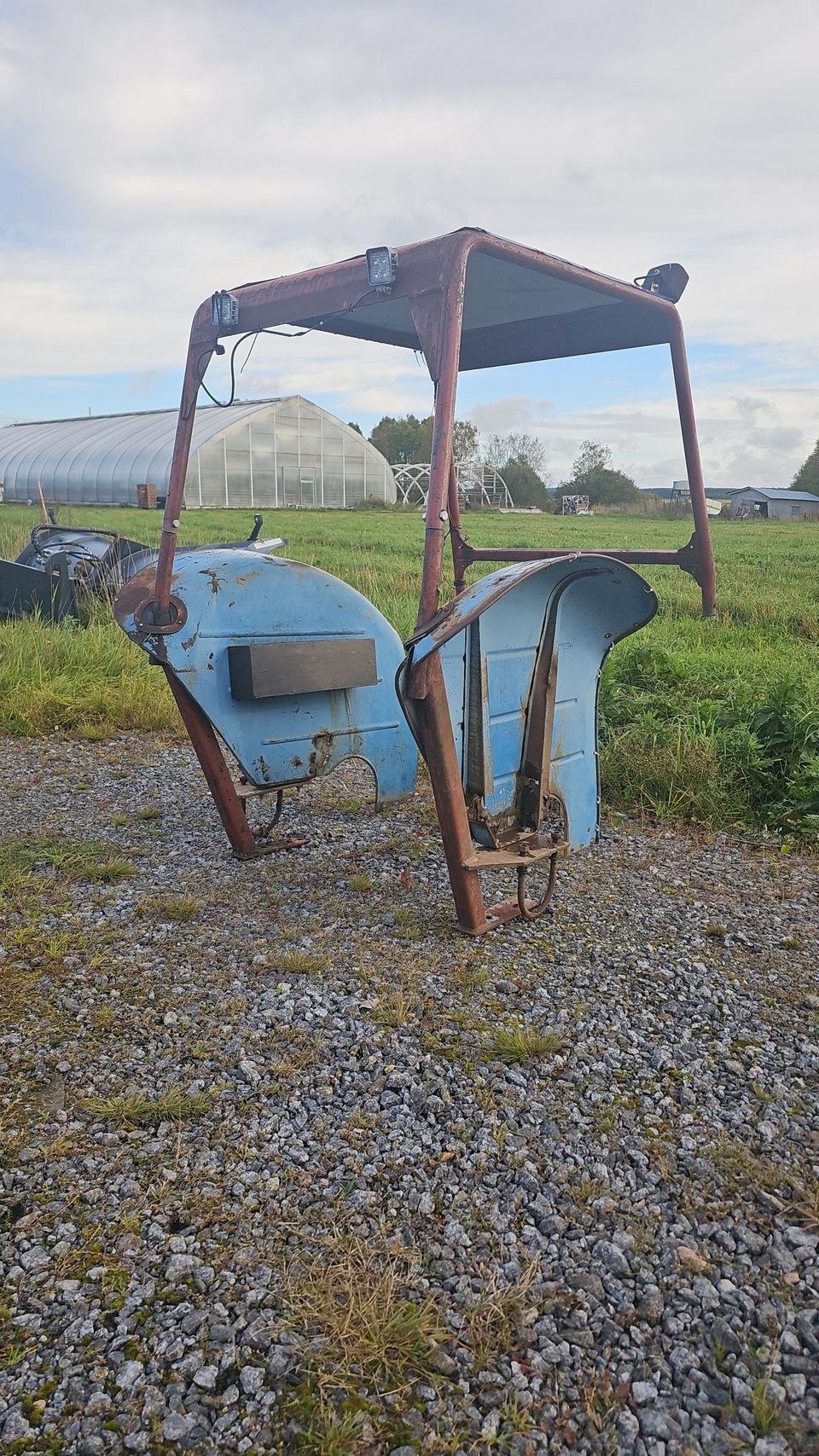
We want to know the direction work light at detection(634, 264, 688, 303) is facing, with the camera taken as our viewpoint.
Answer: facing away from the viewer and to the right of the viewer

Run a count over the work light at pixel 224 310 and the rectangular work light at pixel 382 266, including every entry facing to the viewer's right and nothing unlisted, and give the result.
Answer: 0

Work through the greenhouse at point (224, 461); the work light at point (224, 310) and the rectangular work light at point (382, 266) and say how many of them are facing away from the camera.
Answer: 0

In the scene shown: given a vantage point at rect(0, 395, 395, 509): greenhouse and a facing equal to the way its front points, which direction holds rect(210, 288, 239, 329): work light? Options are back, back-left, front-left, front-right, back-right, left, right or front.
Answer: front-right

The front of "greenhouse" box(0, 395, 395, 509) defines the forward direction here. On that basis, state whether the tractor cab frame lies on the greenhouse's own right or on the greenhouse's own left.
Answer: on the greenhouse's own right

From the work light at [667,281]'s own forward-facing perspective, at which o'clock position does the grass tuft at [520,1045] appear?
The grass tuft is roughly at 5 o'clock from the work light.

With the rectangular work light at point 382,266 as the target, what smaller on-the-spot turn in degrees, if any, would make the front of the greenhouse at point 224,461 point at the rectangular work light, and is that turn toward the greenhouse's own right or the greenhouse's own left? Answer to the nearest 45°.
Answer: approximately 45° to the greenhouse's own right

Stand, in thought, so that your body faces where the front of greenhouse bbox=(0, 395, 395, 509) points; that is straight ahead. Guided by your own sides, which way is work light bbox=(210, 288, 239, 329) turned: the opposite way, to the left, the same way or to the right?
to the right

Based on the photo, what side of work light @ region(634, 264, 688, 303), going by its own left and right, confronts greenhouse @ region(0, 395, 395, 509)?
left

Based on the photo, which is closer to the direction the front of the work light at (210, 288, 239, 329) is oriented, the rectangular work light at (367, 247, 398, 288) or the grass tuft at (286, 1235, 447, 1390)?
the grass tuft

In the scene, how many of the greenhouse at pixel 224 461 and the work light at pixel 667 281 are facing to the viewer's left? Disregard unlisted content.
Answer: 0

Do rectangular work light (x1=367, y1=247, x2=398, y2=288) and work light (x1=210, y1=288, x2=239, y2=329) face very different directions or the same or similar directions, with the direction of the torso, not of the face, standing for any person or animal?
same or similar directions

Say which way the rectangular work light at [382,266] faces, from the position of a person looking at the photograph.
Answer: facing the viewer and to the left of the viewer

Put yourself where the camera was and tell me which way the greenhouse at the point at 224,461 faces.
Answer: facing the viewer and to the right of the viewer

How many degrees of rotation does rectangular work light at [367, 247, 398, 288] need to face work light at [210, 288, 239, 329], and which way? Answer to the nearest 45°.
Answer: approximately 90° to its right

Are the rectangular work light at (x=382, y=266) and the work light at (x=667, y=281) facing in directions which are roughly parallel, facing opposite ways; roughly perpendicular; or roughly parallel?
roughly parallel, facing opposite ways

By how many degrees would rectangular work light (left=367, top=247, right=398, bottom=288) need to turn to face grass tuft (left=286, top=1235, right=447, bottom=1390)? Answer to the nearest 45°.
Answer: approximately 45° to its left

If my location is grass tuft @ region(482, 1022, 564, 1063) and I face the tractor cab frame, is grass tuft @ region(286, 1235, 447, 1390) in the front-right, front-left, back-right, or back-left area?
back-left

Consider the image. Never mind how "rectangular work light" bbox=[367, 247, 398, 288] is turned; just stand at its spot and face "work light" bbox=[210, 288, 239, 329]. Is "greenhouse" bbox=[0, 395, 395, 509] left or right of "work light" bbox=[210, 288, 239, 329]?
right
